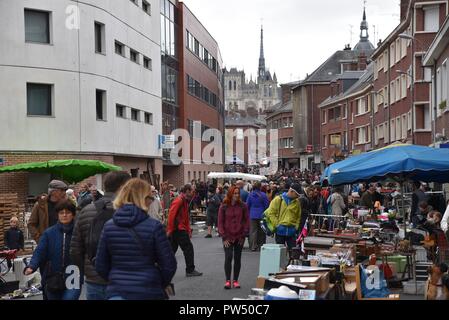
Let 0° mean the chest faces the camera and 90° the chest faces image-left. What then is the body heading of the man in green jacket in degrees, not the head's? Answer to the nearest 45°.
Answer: approximately 315°

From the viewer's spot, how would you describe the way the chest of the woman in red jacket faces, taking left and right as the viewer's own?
facing the viewer

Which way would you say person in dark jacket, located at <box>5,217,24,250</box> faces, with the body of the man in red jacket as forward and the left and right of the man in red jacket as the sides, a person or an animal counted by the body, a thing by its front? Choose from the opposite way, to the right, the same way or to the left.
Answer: to the right

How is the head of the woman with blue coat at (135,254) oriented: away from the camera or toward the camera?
away from the camera

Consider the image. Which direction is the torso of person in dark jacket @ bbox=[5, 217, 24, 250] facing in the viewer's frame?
toward the camera

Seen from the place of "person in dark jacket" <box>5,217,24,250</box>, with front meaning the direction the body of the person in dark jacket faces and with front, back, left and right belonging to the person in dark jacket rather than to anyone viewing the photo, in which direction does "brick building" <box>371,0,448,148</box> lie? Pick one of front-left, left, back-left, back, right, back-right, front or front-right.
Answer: back-left

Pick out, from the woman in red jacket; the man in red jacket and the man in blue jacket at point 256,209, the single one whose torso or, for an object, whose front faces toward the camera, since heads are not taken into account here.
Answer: the woman in red jacket

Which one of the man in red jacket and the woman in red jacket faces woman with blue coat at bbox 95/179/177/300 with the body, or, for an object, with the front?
the woman in red jacket

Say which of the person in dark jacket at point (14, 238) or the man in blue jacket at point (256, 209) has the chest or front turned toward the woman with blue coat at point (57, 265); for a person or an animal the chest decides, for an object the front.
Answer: the person in dark jacket

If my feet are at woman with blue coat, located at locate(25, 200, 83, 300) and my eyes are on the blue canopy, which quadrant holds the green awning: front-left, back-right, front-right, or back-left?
front-left
